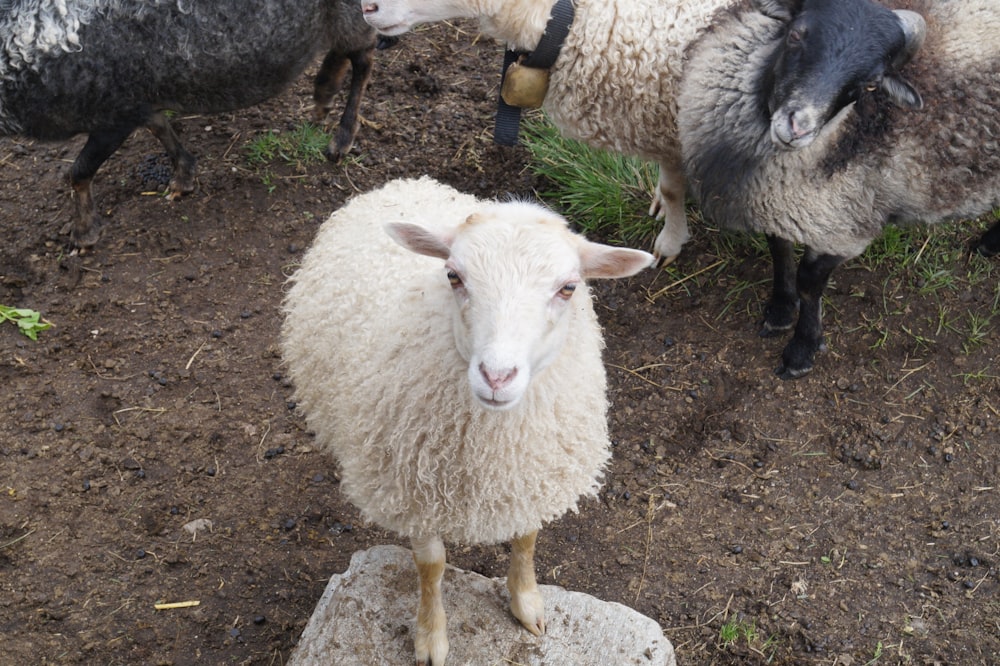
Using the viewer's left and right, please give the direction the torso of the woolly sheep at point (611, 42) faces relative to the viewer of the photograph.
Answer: facing to the left of the viewer

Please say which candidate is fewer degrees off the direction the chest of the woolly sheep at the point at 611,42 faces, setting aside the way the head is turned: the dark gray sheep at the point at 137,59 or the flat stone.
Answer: the dark gray sheep

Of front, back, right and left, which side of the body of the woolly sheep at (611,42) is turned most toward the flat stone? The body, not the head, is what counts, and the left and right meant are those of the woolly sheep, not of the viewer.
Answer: left

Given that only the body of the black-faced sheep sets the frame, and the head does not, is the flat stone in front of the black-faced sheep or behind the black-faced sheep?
in front

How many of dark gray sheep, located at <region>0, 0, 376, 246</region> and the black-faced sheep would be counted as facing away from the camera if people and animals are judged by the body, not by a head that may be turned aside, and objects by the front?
0

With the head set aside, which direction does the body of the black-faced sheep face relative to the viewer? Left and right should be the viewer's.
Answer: facing the viewer and to the left of the viewer

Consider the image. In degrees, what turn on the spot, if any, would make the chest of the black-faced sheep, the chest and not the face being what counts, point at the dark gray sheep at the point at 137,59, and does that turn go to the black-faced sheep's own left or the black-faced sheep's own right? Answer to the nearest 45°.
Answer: approximately 45° to the black-faced sheep's own right

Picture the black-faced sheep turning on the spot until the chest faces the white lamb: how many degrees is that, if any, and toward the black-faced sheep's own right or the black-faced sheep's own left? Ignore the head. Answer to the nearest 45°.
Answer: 0° — it already faces it

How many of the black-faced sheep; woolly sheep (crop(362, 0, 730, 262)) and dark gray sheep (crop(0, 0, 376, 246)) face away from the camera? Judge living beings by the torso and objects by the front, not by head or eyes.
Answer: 0

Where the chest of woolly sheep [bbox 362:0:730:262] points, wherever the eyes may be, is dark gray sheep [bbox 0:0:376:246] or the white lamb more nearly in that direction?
the dark gray sheep
